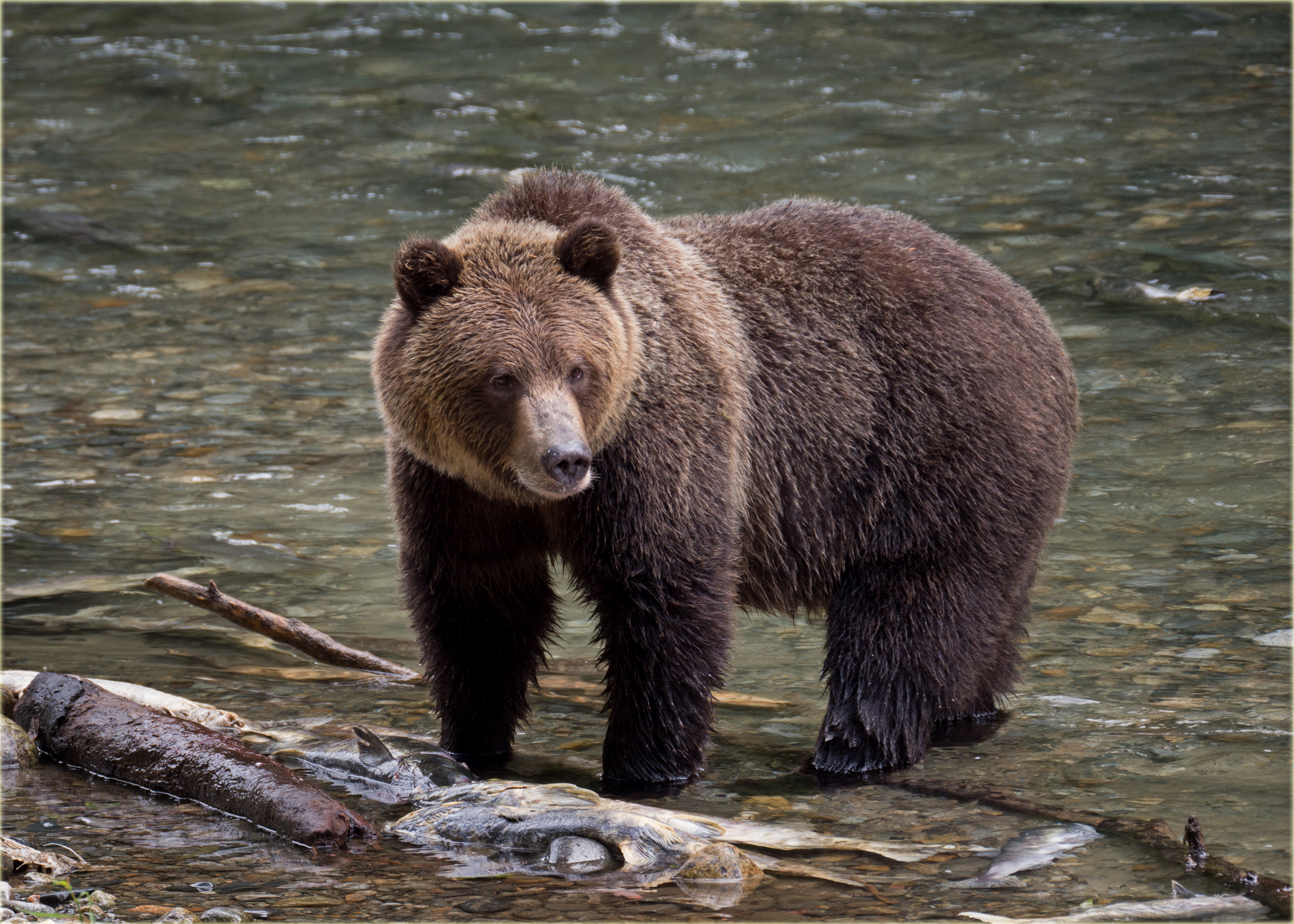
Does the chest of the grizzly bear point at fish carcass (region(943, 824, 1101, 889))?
no

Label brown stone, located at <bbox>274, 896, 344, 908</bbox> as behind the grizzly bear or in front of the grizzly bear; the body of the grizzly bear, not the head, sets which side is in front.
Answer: in front

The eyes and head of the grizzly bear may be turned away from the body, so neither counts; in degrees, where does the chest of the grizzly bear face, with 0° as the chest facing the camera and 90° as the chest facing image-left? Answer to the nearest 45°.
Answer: approximately 45°

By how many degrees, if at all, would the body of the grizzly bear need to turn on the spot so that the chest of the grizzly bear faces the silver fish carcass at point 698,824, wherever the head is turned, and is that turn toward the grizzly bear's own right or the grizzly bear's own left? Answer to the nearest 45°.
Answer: approximately 45° to the grizzly bear's own left

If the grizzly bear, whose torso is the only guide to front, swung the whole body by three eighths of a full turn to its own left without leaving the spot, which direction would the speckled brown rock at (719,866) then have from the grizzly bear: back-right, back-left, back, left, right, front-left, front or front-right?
right

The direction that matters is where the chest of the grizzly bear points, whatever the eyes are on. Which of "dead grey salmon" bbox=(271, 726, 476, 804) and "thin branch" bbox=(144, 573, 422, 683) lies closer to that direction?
the dead grey salmon

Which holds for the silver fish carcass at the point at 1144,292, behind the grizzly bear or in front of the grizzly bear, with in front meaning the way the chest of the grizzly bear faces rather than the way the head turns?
behind

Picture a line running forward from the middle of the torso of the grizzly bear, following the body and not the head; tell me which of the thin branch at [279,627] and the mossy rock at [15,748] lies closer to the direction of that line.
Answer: the mossy rock

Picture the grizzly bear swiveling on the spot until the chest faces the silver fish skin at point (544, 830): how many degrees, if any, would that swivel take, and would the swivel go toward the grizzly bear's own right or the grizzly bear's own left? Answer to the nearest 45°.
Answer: approximately 45° to the grizzly bear's own left

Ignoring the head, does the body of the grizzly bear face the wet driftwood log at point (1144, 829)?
no

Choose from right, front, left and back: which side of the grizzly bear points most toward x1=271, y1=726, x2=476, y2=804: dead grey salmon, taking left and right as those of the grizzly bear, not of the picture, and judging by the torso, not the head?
front

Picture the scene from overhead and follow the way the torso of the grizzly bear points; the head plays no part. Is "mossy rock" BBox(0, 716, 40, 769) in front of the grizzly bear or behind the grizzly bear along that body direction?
in front

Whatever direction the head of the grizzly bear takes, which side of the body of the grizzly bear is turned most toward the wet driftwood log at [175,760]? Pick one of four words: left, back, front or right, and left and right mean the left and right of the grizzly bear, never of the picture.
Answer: front

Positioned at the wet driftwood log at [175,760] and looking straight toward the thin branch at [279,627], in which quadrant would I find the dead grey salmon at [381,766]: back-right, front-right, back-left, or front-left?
front-right

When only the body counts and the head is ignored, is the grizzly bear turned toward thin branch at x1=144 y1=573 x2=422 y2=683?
no

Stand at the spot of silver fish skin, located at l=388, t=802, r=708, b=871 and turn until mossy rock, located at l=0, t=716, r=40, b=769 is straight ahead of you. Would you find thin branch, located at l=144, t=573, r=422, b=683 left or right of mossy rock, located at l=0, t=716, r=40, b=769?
right

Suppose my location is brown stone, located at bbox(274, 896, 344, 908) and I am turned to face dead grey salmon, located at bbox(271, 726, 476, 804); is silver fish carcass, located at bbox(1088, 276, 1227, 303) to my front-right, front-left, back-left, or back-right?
front-right

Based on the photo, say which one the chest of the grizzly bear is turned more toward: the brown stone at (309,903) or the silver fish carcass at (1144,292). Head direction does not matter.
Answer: the brown stone
